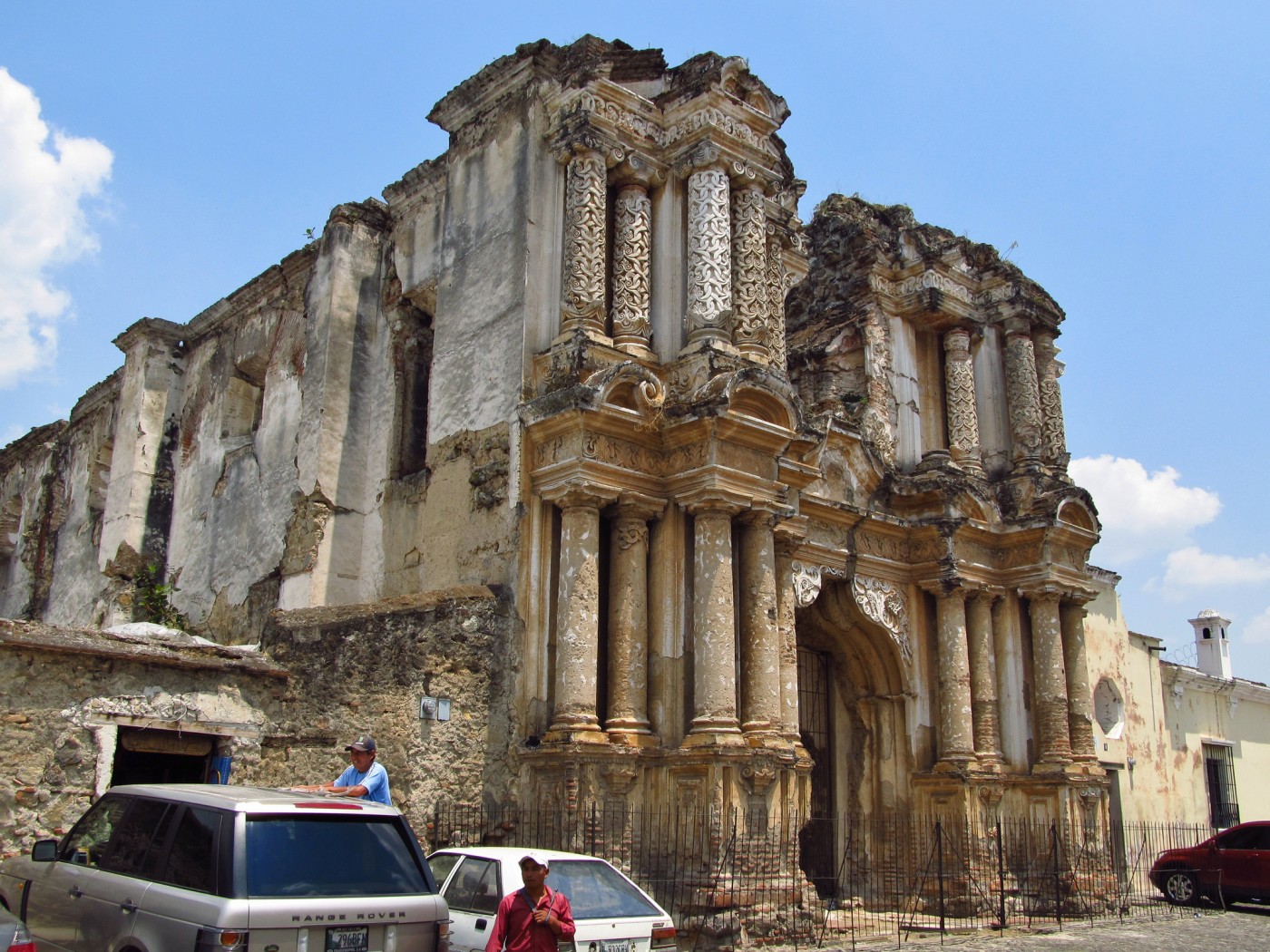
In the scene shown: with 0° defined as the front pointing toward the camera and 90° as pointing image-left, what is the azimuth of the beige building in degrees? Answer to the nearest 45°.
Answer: approximately 315°

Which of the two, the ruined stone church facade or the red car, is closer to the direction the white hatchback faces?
the ruined stone church facade

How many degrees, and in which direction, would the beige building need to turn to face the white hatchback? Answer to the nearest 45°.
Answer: approximately 45° to its right

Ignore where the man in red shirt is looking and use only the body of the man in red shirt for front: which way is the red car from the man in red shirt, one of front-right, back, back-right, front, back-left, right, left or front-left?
back-left

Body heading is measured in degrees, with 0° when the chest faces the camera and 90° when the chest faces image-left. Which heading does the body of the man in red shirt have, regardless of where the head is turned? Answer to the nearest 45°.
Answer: approximately 0°

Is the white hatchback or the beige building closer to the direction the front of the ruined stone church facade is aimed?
the white hatchback

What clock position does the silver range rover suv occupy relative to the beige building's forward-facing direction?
The silver range rover suv is roughly at 2 o'clock from the beige building.

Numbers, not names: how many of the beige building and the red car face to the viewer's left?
1

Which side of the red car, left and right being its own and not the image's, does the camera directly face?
left

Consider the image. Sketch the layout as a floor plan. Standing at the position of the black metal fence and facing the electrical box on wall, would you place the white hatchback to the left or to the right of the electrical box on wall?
left
